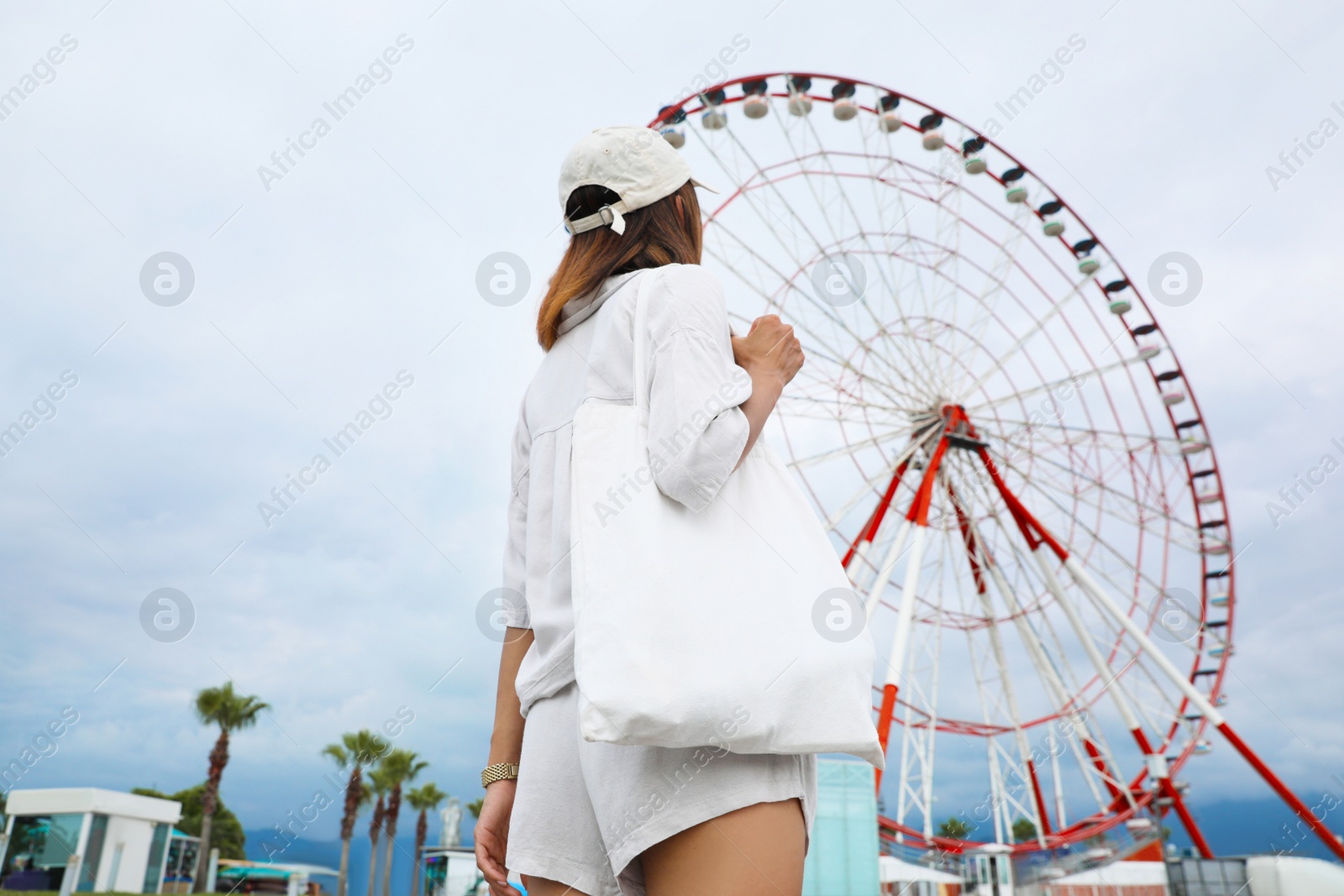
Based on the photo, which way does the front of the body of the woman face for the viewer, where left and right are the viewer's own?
facing away from the viewer and to the right of the viewer

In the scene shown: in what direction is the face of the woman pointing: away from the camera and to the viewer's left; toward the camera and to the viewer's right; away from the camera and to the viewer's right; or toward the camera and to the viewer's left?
away from the camera and to the viewer's right

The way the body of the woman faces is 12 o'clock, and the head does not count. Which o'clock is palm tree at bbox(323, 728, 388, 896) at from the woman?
The palm tree is roughly at 10 o'clock from the woman.

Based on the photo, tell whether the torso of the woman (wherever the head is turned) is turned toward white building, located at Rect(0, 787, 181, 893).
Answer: no

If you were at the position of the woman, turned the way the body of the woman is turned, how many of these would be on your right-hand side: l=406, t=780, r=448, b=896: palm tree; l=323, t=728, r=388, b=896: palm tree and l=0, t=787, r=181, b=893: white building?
0

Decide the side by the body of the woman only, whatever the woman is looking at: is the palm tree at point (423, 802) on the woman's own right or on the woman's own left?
on the woman's own left

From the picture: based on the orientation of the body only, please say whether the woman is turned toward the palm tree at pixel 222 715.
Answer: no
